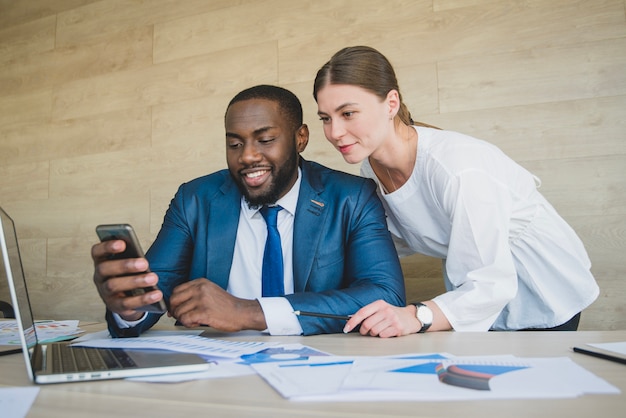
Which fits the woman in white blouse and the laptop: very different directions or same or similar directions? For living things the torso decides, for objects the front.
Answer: very different directions

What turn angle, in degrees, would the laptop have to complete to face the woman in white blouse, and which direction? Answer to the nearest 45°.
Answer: approximately 45° to its left

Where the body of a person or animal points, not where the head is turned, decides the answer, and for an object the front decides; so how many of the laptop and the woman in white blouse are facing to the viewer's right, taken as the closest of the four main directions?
1

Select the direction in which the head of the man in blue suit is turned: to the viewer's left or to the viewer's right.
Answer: to the viewer's left

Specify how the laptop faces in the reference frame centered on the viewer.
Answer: facing to the right of the viewer

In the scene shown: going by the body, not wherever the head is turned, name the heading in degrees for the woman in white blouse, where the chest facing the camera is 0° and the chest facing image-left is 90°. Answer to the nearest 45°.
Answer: approximately 45°
